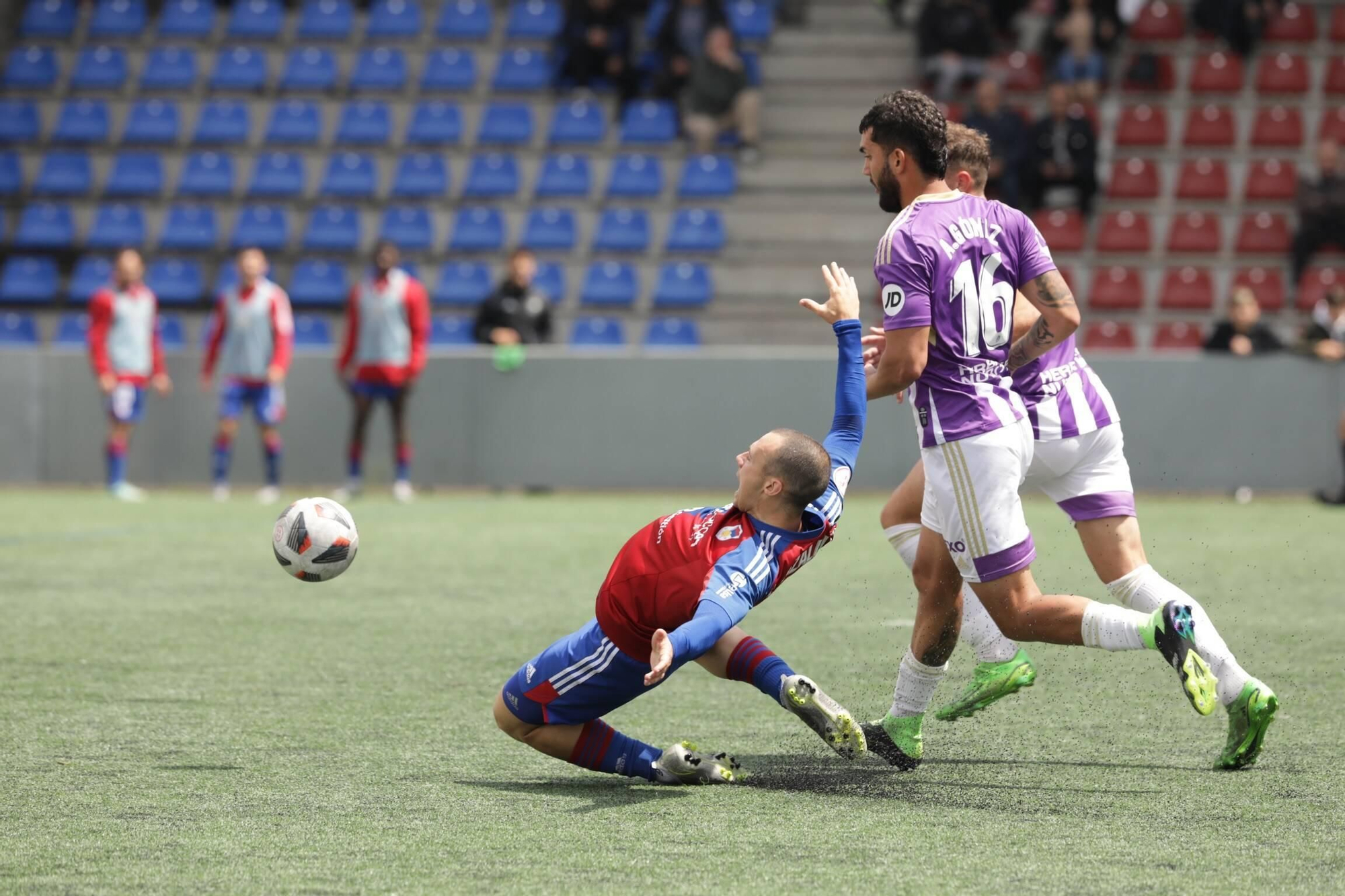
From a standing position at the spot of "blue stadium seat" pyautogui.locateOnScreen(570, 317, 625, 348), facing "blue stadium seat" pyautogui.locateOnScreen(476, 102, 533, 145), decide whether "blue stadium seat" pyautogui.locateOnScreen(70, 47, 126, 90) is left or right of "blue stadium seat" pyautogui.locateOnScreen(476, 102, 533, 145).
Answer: left

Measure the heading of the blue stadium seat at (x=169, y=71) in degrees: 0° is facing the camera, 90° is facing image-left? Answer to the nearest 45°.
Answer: approximately 0°

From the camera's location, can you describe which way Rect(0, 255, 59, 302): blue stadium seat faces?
facing the viewer

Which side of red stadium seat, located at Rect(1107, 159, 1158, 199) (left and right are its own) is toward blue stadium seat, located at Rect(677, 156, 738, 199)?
right

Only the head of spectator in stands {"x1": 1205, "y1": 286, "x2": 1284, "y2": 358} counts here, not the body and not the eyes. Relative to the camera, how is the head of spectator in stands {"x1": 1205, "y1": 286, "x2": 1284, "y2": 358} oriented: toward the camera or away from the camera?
toward the camera

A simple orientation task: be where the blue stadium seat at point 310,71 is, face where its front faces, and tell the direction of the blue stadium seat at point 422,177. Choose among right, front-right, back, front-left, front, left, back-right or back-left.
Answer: front-left

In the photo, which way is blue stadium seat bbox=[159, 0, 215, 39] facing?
toward the camera

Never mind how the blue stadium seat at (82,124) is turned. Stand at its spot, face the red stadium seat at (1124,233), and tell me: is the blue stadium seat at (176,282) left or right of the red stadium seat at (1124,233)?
right

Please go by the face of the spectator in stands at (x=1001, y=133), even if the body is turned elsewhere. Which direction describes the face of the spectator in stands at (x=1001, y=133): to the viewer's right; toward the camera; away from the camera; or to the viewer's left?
toward the camera

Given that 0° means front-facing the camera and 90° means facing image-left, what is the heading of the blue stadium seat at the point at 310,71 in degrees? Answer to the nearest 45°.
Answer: approximately 0°

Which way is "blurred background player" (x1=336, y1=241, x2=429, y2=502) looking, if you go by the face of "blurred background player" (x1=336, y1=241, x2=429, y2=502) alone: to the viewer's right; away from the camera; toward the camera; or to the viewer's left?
toward the camera

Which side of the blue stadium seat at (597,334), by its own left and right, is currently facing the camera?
front

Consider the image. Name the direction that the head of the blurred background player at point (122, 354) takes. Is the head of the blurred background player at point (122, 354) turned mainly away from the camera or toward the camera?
toward the camera

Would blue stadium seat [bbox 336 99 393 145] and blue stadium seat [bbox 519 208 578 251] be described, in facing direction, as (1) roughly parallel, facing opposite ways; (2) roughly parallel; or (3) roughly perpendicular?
roughly parallel
